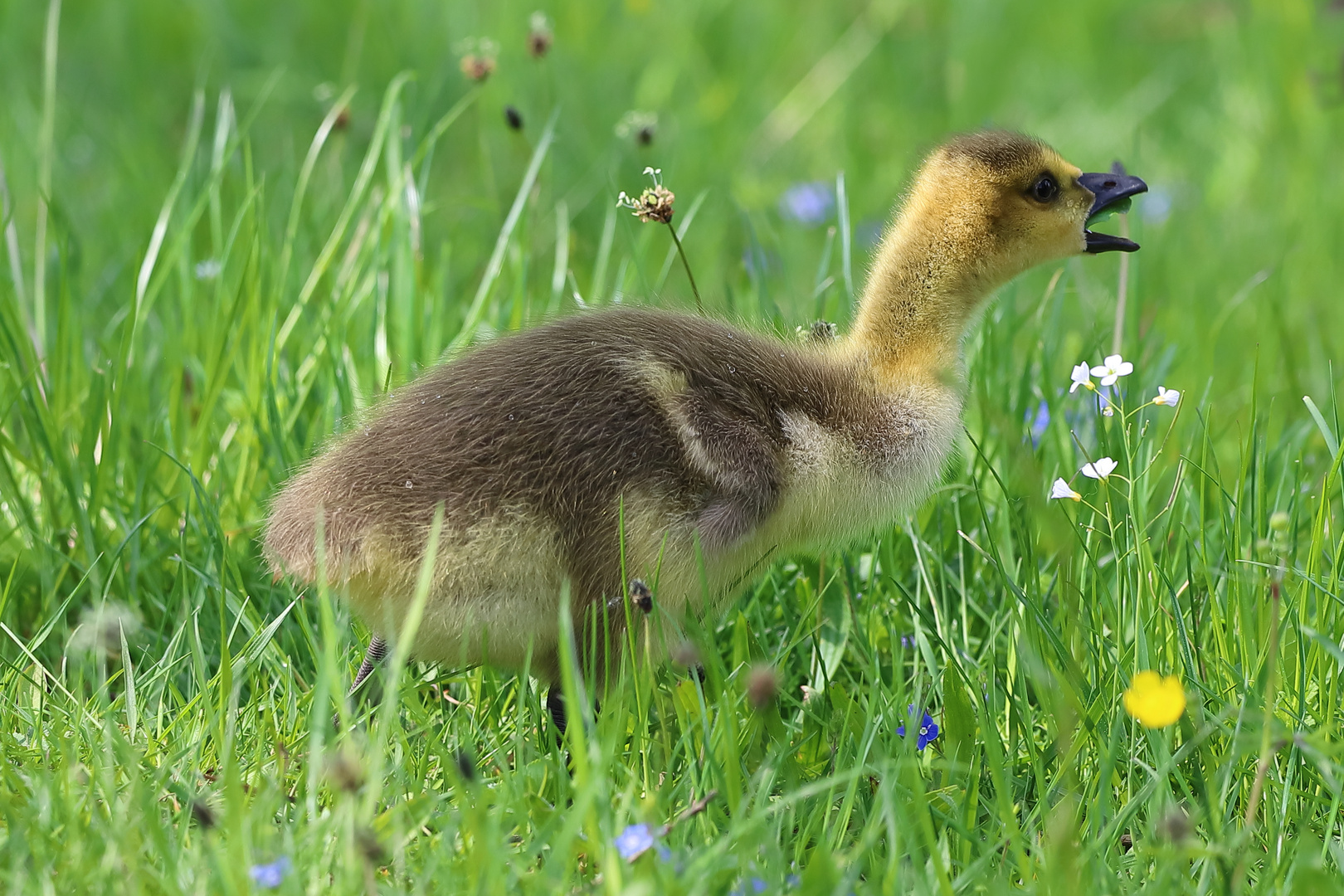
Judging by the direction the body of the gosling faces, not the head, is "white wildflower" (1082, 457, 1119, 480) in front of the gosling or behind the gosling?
in front

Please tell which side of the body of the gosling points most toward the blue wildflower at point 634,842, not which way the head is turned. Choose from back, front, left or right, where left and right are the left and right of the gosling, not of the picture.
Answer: right

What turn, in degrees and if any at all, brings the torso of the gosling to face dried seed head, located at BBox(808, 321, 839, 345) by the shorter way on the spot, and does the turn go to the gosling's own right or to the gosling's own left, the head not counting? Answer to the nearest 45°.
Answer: approximately 45° to the gosling's own left

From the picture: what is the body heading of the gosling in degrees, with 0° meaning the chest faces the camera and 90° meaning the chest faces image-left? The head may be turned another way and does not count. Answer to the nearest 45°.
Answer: approximately 270°

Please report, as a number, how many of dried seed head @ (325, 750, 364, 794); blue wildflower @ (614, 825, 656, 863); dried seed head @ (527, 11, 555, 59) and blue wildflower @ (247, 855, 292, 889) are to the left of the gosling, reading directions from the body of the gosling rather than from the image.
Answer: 1

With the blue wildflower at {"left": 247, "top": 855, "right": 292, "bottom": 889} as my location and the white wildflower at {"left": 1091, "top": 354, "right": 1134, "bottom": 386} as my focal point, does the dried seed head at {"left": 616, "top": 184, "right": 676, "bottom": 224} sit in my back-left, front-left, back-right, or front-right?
front-left

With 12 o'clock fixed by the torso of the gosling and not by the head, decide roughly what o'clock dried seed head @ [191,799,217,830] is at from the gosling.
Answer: The dried seed head is roughly at 4 o'clock from the gosling.

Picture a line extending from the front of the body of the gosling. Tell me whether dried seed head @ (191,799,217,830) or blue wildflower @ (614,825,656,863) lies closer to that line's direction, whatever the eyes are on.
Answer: the blue wildflower

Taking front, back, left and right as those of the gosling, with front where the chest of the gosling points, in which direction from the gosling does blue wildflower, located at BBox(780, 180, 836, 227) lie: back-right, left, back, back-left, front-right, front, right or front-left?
left

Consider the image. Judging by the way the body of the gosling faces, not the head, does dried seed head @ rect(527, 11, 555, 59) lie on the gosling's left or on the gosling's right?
on the gosling's left

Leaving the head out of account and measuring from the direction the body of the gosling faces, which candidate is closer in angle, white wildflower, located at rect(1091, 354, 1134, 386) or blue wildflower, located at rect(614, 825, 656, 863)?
the white wildflower

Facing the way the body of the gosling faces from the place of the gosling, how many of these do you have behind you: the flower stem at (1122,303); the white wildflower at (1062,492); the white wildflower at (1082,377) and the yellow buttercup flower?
0

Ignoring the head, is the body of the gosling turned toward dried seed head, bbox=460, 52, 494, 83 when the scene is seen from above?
no

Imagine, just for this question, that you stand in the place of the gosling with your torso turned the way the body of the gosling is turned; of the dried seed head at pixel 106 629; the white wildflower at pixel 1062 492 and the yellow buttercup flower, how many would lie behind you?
1

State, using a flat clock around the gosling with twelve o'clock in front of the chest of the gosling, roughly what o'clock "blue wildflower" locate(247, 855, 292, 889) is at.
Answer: The blue wildflower is roughly at 4 o'clock from the gosling.
